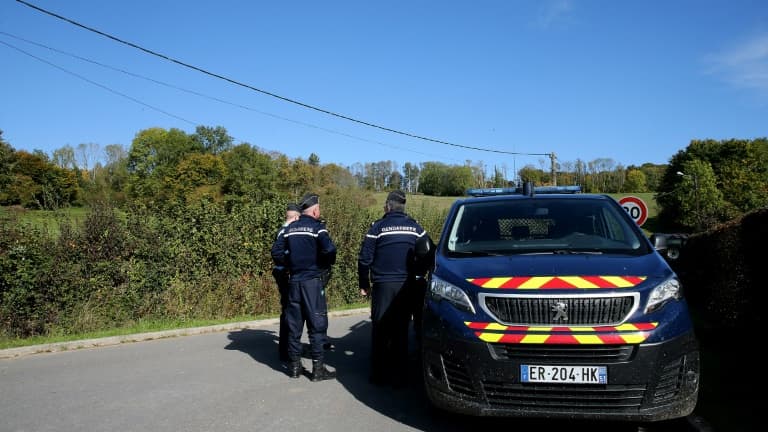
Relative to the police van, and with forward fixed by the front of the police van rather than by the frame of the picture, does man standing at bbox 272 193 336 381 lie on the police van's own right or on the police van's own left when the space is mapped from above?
on the police van's own right

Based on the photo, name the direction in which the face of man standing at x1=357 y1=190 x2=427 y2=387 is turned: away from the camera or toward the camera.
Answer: away from the camera

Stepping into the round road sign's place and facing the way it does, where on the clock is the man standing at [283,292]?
The man standing is roughly at 1 o'clock from the round road sign.

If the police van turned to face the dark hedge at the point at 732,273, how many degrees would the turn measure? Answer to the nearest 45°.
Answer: approximately 135° to its left

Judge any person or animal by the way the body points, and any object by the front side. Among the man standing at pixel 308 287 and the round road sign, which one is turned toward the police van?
the round road sign

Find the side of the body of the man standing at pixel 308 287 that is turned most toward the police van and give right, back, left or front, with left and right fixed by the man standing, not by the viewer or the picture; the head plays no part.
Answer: right

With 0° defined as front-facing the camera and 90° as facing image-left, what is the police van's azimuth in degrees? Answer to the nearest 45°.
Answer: approximately 0°

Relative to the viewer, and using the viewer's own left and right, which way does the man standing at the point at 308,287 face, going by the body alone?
facing away from the viewer and to the right of the viewer

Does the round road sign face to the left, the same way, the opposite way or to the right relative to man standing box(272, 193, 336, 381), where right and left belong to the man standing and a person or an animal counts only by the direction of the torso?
the opposite way

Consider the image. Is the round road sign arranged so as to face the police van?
yes

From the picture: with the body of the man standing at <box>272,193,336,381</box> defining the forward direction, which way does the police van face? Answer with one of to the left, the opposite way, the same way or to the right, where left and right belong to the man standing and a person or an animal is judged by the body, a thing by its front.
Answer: the opposite way

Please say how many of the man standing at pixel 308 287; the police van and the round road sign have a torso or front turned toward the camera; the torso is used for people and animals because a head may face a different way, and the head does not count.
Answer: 2
